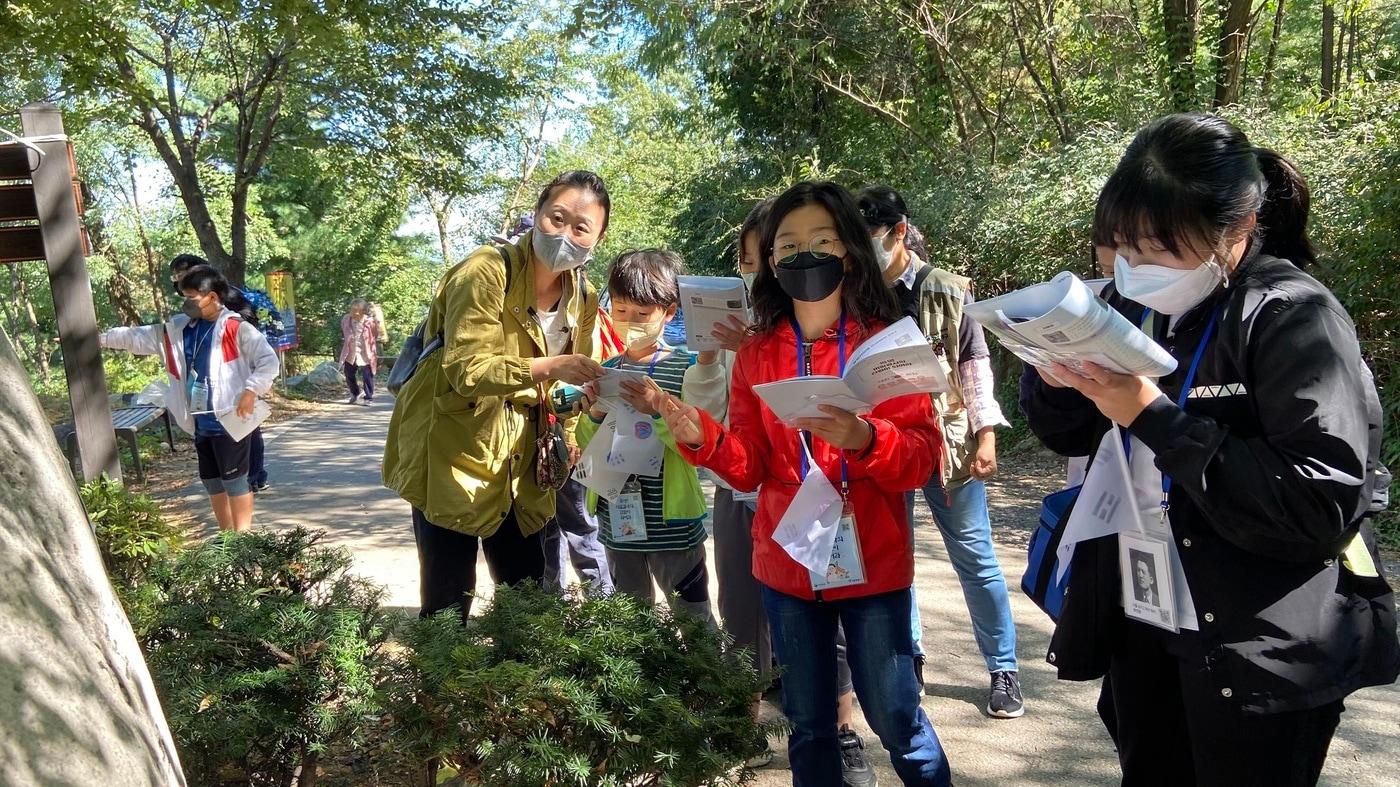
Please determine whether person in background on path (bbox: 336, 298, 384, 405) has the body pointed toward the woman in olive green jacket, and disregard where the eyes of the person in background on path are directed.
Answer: yes

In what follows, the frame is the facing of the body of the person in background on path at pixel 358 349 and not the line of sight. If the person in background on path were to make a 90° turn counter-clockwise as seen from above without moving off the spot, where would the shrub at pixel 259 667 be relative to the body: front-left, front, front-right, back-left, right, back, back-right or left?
right

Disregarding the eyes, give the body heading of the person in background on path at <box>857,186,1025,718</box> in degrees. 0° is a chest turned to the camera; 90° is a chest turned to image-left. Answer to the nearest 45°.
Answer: approximately 45°

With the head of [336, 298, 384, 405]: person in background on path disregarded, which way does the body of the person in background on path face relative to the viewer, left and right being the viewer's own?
facing the viewer

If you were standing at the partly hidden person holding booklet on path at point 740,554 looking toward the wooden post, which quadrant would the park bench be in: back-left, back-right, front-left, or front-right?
front-right

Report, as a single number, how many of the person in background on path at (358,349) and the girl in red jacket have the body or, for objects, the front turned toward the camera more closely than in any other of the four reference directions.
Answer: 2

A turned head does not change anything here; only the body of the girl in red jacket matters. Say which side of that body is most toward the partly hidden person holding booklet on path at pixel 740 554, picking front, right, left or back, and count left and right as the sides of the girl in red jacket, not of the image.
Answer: back

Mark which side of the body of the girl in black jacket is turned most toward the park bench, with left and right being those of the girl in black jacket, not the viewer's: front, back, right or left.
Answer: right

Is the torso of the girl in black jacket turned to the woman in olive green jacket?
no

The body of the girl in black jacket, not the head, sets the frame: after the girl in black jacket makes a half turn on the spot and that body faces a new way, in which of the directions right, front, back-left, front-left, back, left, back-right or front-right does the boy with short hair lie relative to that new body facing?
left

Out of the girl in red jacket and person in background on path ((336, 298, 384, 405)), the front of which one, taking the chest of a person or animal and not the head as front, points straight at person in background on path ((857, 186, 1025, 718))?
person in background on path ((336, 298, 384, 405))

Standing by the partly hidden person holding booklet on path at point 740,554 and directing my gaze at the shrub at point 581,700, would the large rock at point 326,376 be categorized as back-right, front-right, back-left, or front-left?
back-right

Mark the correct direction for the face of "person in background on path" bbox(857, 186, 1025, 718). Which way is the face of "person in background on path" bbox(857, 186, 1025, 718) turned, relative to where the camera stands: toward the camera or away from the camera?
toward the camera

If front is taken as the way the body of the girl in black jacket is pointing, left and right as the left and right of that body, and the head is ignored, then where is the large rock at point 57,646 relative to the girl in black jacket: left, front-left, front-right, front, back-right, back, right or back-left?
front

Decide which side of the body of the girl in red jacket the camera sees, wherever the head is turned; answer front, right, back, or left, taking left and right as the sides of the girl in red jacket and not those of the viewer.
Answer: front

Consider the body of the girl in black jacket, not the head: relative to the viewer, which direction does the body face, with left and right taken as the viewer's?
facing the viewer and to the left of the viewer

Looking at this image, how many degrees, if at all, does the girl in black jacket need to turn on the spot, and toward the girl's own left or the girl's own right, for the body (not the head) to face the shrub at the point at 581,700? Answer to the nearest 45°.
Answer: approximately 45° to the girl's own right
